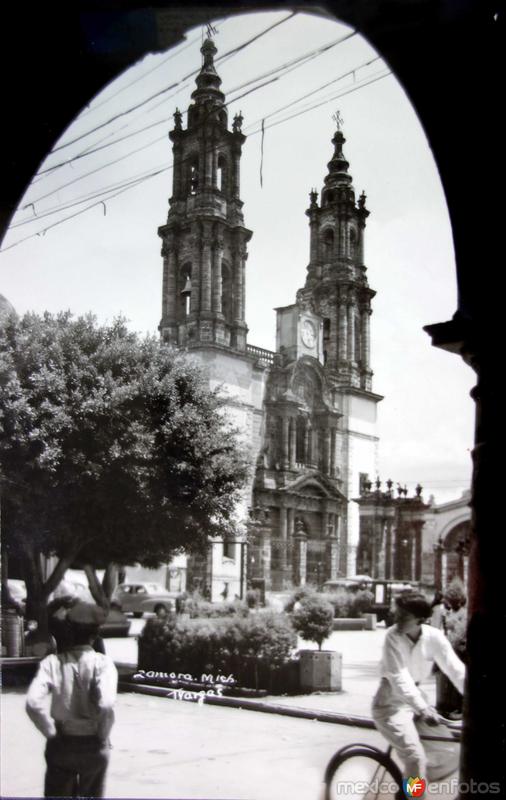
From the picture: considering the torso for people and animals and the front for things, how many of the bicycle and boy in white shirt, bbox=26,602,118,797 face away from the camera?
1

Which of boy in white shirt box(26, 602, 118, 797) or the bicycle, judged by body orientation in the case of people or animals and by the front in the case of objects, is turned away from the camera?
the boy in white shirt

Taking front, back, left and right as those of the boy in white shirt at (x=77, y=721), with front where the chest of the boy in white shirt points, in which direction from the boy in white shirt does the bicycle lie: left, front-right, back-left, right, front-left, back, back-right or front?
right

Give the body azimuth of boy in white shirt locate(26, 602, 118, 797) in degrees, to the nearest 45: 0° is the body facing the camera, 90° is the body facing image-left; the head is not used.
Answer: approximately 180°

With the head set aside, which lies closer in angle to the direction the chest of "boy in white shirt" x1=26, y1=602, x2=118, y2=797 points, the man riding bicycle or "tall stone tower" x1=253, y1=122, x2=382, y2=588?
the tall stone tower

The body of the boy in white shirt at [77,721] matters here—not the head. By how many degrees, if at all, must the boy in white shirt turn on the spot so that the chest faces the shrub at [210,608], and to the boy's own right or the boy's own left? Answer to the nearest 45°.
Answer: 0° — they already face it

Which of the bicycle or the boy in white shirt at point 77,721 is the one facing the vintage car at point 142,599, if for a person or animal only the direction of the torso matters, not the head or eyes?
the boy in white shirt
